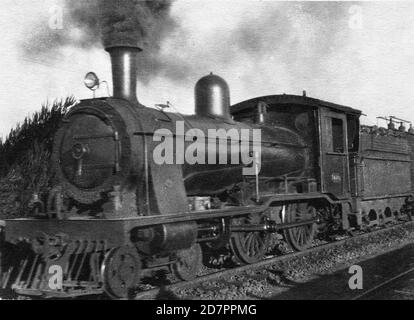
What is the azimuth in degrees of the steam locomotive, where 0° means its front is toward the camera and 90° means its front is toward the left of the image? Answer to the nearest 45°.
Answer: approximately 45°
